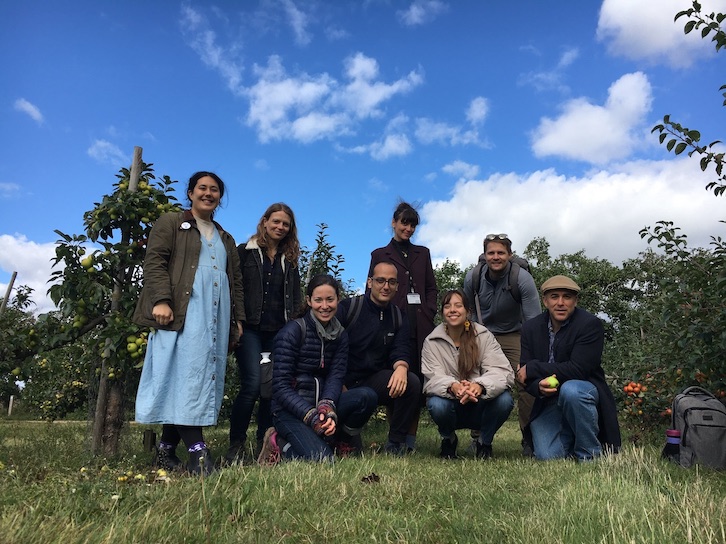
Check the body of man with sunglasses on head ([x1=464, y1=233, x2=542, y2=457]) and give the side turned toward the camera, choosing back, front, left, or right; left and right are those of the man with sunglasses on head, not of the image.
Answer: front

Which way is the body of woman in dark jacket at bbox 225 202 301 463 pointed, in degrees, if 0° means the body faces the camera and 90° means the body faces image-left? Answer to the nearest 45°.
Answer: approximately 0°

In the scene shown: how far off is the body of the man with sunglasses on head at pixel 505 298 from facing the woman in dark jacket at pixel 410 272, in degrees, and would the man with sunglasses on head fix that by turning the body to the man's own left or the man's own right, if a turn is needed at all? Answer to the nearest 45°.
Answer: approximately 90° to the man's own right

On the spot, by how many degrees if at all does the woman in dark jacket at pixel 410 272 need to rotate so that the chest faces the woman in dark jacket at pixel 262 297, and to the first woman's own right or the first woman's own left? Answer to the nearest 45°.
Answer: approximately 45° to the first woman's own right

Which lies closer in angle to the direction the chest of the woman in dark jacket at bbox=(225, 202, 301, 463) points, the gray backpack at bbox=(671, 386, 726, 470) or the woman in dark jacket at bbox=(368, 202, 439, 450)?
the gray backpack

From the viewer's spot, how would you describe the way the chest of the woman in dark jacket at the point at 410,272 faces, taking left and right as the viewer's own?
facing the viewer

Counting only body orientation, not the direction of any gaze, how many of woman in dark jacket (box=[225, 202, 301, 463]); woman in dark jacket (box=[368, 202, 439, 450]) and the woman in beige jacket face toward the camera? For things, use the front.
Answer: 3

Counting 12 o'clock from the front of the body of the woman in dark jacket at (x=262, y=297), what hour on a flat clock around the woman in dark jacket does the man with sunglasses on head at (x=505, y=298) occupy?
The man with sunglasses on head is roughly at 9 o'clock from the woman in dark jacket.

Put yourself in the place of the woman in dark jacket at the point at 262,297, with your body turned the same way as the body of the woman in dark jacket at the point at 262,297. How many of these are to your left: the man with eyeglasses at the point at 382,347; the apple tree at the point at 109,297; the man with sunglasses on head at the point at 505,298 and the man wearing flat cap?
3

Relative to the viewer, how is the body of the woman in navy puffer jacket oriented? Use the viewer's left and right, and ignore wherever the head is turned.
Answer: facing the viewer and to the right of the viewer

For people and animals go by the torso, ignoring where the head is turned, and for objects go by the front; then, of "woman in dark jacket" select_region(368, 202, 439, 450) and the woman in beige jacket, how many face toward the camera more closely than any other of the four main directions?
2

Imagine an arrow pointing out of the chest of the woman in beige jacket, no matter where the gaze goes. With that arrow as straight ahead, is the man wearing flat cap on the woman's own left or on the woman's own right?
on the woman's own left
